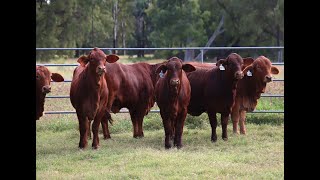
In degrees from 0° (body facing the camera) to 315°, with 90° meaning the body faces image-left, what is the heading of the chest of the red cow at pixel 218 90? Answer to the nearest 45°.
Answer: approximately 315°

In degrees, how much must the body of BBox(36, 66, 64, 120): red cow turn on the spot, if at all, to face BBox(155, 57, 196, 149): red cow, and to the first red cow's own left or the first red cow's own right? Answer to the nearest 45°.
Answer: approximately 45° to the first red cow's own left

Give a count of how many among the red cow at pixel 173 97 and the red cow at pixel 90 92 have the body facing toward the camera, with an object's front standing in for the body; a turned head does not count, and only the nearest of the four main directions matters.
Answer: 2

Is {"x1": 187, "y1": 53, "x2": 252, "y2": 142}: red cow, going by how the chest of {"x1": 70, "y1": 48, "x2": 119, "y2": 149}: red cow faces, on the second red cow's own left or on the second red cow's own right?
on the second red cow's own left

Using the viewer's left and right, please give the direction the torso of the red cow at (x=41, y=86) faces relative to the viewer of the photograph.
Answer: facing the viewer and to the right of the viewer
